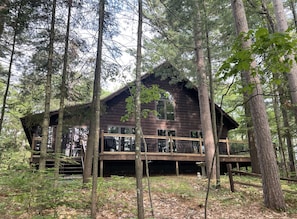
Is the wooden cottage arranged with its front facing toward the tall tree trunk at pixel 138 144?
yes

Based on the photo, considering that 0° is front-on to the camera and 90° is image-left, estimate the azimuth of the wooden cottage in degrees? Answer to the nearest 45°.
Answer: approximately 0°

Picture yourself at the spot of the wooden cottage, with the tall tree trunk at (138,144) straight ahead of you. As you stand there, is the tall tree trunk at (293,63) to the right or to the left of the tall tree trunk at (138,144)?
left

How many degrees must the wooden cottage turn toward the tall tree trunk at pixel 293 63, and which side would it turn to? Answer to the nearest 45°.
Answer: approximately 45° to its left
